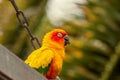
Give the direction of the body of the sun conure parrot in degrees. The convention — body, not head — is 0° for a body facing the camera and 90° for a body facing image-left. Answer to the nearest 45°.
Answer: approximately 270°
